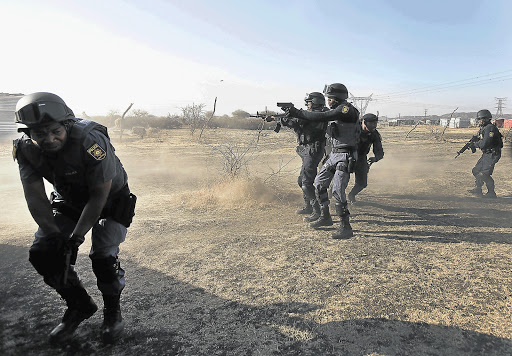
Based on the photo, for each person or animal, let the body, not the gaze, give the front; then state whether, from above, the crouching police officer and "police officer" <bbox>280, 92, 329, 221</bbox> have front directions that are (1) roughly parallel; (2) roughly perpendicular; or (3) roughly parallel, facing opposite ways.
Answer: roughly perpendicular

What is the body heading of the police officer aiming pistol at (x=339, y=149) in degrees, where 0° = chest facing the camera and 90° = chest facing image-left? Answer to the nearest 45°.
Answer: approximately 90°

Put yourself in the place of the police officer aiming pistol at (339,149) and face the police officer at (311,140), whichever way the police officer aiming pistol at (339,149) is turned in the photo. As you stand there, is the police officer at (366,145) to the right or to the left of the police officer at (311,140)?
right

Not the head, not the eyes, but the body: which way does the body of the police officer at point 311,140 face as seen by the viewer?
to the viewer's left

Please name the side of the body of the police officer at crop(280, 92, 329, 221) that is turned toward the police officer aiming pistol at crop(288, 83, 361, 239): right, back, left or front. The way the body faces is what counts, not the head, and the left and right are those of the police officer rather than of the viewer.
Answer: left

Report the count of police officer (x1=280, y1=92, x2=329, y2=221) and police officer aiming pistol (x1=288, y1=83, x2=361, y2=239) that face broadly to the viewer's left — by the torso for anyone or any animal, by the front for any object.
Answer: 2

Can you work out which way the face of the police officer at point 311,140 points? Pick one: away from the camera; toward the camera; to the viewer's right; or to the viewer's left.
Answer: to the viewer's left

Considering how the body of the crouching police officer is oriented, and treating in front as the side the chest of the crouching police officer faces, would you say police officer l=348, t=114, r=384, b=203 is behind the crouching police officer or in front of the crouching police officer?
behind
